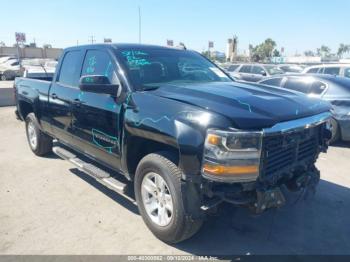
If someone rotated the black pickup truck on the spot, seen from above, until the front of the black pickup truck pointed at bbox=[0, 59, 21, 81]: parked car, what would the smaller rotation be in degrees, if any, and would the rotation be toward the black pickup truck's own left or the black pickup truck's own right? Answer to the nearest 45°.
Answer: approximately 180°

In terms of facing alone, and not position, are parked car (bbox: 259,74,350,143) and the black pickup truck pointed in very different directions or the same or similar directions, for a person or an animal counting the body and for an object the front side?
very different directions

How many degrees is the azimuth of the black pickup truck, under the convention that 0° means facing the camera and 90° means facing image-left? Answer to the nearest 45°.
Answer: approximately 315°

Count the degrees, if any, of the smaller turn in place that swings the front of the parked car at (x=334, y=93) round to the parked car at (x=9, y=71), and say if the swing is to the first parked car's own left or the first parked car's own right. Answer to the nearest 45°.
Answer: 0° — it already faces it

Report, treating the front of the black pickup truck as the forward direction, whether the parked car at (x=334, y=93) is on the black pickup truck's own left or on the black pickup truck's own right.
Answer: on the black pickup truck's own left
